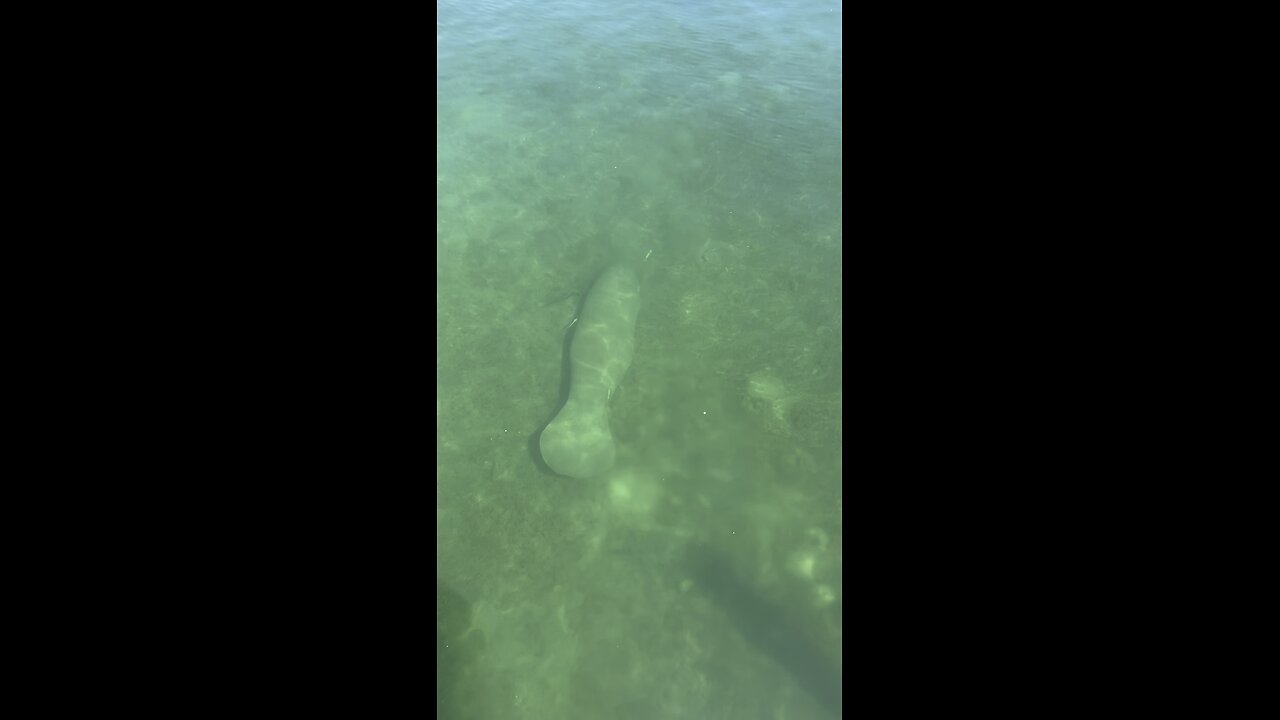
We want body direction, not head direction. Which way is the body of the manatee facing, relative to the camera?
away from the camera
